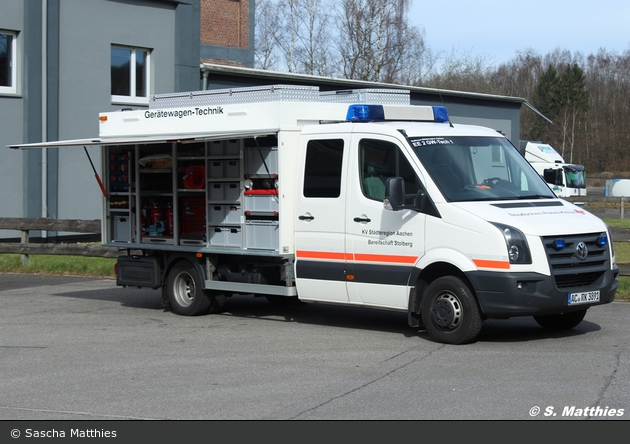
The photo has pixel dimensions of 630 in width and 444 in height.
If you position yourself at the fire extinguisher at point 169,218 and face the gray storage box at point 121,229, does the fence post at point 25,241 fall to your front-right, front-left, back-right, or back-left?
front-right

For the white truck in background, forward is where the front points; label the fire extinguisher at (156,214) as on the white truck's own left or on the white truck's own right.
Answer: on the white truck's own right

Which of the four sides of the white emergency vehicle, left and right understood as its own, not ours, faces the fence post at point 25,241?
back

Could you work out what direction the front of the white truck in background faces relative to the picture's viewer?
facing the viewer and to the right of the viewer

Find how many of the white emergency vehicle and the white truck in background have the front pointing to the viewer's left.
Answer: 0

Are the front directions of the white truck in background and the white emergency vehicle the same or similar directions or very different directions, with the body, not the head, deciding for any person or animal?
same or similar directions

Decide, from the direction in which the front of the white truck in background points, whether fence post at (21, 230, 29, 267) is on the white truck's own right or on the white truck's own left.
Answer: on the white truck's own right
